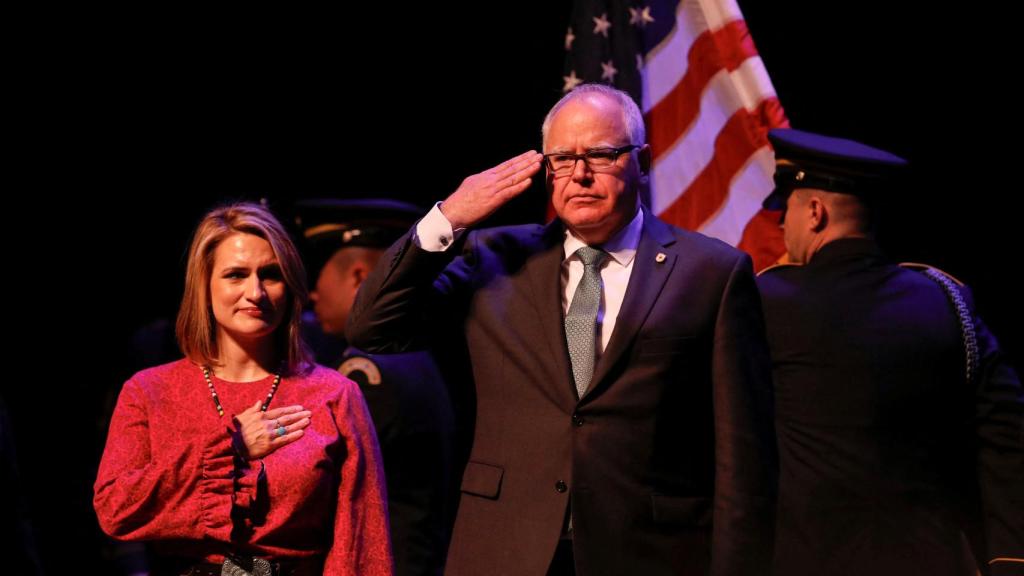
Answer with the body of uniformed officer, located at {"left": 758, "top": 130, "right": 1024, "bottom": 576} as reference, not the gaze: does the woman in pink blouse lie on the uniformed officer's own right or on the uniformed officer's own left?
on the uniformed officer's own left

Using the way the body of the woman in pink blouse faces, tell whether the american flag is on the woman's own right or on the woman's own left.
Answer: on the woman's own left

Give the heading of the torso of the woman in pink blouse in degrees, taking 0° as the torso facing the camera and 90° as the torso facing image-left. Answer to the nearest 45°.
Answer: approximately 0°

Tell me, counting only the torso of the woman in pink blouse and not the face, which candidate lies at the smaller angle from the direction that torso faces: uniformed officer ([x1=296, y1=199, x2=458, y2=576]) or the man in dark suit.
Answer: the man in dark suit

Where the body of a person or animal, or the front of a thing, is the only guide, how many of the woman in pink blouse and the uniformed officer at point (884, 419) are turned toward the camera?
1

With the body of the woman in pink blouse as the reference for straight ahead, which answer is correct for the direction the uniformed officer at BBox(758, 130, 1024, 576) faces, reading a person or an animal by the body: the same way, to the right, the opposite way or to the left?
the opposite way
